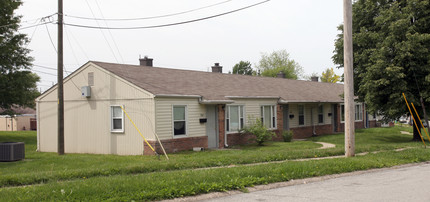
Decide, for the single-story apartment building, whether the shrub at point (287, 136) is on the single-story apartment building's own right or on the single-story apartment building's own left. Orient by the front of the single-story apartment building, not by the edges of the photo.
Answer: on the single-story apartment building's own left

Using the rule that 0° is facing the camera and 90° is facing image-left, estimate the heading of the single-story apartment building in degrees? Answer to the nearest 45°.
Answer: approximately 315°

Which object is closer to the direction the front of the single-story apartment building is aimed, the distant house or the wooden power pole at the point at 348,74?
the wooden power pole

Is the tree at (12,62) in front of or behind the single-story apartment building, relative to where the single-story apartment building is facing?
behind

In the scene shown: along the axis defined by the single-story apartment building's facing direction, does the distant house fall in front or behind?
behind

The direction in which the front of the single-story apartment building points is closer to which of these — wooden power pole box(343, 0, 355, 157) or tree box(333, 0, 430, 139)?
the wooden power pole

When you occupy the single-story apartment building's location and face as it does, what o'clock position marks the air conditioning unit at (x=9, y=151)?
The air conditioning unit is roughly at 3 o'clock from the single-story apartment building.

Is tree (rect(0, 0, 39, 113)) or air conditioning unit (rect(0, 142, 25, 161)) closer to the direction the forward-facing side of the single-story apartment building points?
the air conditioning unit

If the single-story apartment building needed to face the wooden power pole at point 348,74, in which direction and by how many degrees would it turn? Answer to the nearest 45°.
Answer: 0° — it already faces it
